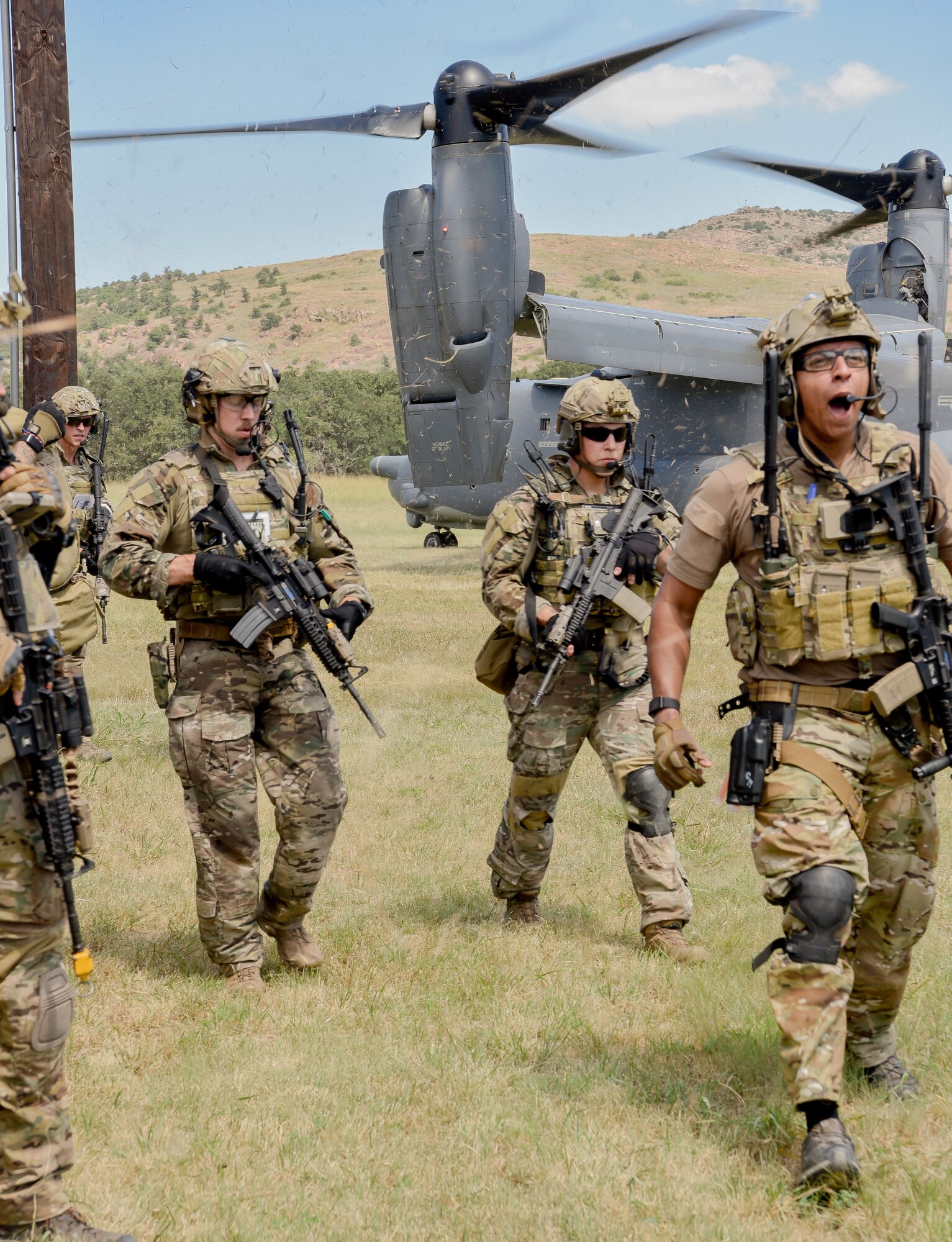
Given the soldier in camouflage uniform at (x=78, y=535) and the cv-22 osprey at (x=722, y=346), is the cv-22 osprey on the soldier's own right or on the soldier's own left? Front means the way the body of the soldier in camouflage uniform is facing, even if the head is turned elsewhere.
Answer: on the soldier's own left

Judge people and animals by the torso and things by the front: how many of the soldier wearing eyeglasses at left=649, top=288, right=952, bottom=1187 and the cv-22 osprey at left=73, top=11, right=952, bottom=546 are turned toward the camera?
1

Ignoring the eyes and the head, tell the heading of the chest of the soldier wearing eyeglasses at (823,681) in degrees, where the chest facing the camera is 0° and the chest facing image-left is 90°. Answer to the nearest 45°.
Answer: approximately 0°

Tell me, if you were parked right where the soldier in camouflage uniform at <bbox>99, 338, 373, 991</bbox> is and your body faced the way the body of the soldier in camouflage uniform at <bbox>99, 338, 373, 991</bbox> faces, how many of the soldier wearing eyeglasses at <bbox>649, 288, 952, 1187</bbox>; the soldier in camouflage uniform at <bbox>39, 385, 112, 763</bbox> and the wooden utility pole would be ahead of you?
1

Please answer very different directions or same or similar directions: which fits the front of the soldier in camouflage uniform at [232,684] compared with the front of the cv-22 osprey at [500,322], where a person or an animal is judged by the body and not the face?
very different directions

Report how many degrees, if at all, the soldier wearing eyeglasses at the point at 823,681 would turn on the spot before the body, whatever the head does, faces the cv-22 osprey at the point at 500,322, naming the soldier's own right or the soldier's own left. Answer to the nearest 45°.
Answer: approximately 180°
